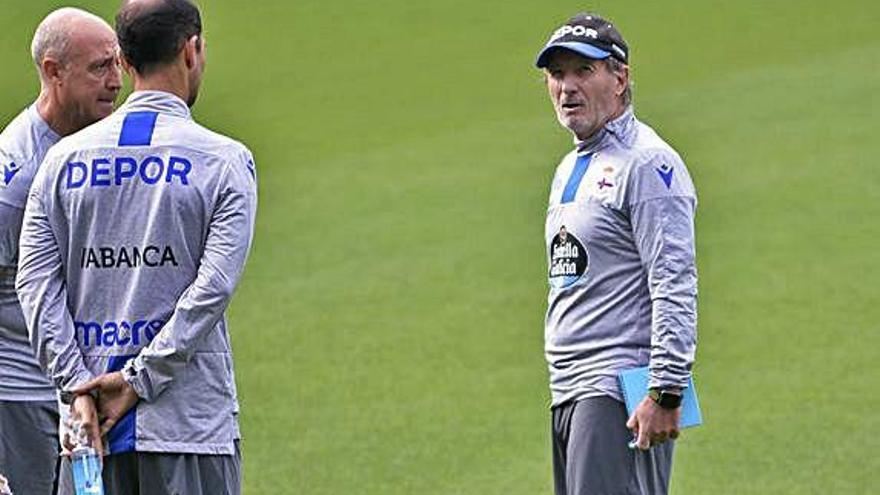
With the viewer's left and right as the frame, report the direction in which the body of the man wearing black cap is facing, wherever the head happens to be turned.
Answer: facing the viewer and to the left of the viewer

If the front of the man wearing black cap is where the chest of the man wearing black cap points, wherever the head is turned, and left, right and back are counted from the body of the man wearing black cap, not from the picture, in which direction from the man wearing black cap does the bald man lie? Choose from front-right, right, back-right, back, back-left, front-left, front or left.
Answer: front-right
